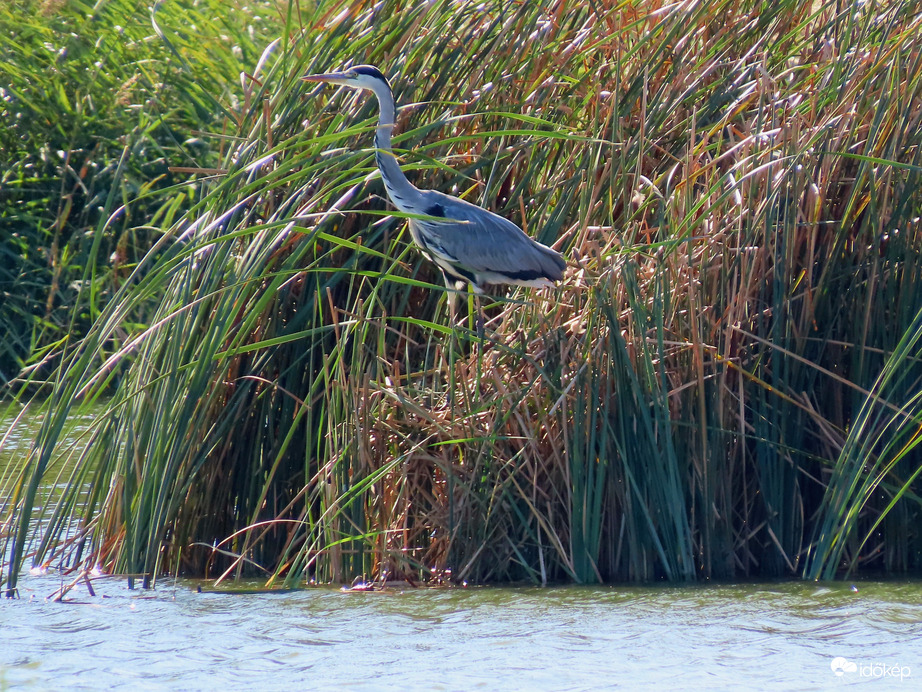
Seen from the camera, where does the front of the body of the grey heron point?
to the viewer's left
